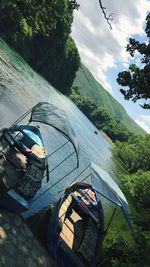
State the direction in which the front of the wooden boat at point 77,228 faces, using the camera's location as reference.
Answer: facing away from the viewer
